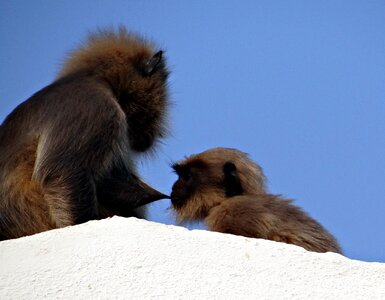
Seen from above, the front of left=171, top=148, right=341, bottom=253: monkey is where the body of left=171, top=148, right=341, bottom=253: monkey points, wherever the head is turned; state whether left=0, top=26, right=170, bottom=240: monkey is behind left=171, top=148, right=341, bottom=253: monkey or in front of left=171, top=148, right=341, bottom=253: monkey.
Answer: in front

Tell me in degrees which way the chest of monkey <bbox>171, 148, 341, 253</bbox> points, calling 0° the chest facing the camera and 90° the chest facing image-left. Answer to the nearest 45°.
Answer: approximately 90°
